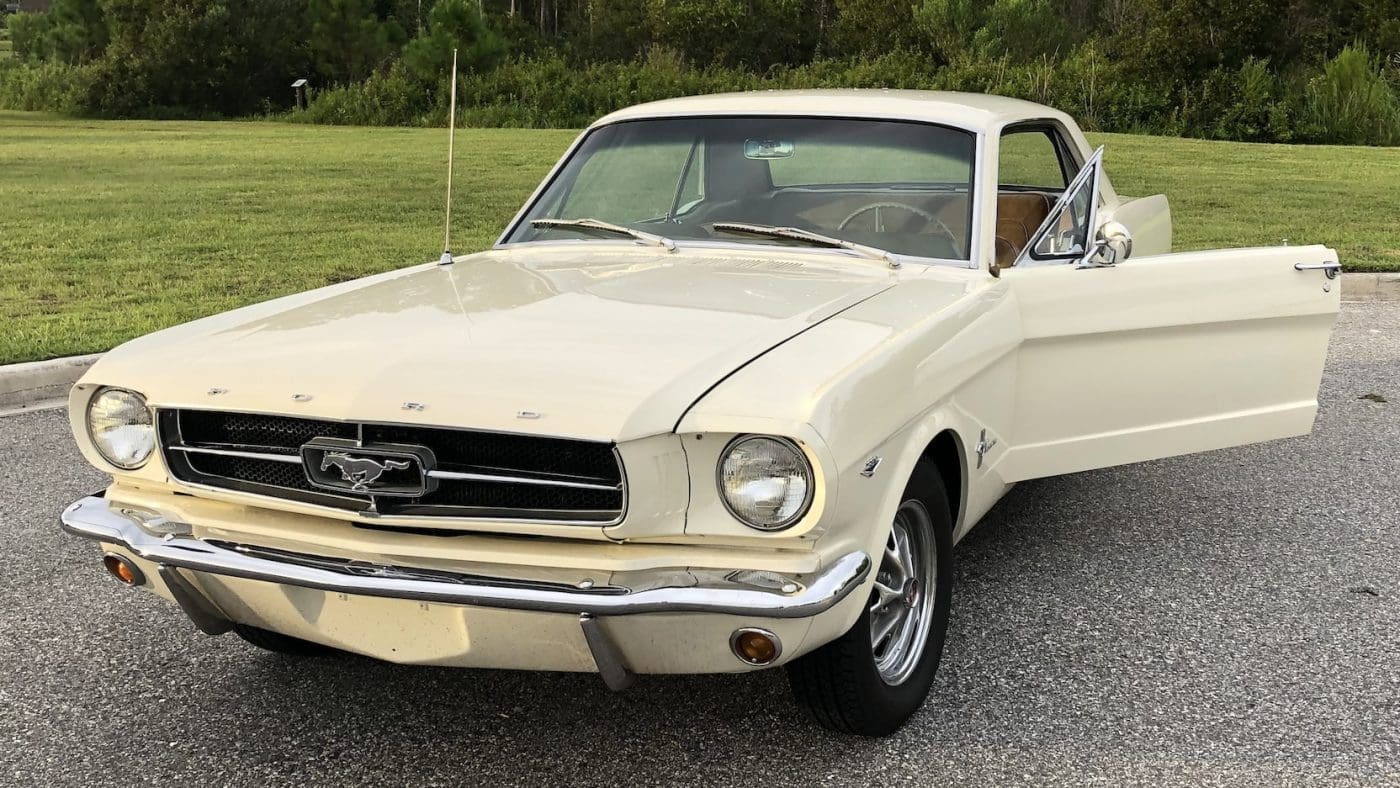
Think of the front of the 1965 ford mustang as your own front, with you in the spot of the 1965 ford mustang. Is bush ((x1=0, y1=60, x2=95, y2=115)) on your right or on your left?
on your right

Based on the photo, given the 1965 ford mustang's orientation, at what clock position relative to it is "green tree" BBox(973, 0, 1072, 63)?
The green tree is roughly at 5 o'clock from the 1965 ford mustang.

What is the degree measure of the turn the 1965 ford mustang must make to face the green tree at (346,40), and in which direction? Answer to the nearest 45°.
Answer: approximately 135° to its right

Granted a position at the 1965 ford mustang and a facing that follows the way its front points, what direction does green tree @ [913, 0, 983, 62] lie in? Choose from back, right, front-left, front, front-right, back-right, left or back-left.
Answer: back-right

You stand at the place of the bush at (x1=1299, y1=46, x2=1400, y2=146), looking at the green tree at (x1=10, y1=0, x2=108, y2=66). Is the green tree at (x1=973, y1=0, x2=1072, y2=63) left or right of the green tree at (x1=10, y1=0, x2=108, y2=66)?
right

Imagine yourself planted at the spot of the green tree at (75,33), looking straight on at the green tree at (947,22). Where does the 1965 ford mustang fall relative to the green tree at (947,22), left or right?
right

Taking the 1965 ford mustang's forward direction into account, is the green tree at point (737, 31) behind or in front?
behind

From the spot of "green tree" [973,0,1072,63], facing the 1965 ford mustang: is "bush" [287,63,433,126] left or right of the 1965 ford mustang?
right

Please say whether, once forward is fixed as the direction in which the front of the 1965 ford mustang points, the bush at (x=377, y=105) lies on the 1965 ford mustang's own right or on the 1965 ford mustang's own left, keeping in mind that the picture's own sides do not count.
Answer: on the 1965 ford mustang's own right

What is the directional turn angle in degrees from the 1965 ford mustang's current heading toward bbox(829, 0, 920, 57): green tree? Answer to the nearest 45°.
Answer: approximately 135° to its right

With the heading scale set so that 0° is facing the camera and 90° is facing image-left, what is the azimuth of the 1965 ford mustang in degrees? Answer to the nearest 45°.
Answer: approximately 45°

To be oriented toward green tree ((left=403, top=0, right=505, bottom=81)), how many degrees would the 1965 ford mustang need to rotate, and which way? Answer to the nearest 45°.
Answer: approximately 135° to its right

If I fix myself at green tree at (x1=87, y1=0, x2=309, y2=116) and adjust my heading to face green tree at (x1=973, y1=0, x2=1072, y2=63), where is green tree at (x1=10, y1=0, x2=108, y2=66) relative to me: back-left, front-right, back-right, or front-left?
back-left
